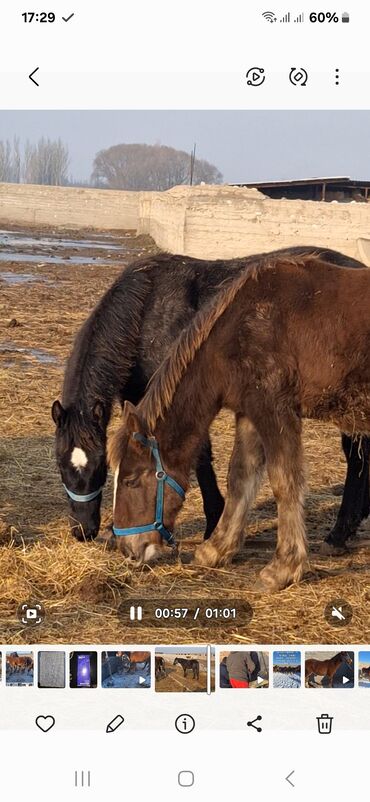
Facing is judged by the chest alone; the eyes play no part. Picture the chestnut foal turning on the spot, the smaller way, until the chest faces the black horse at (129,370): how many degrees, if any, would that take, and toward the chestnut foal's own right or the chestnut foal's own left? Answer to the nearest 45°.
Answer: approximately 45° to the chestnut foal's own right

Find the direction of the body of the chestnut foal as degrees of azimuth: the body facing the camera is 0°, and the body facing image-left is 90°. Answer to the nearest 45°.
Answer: approximately 90°
